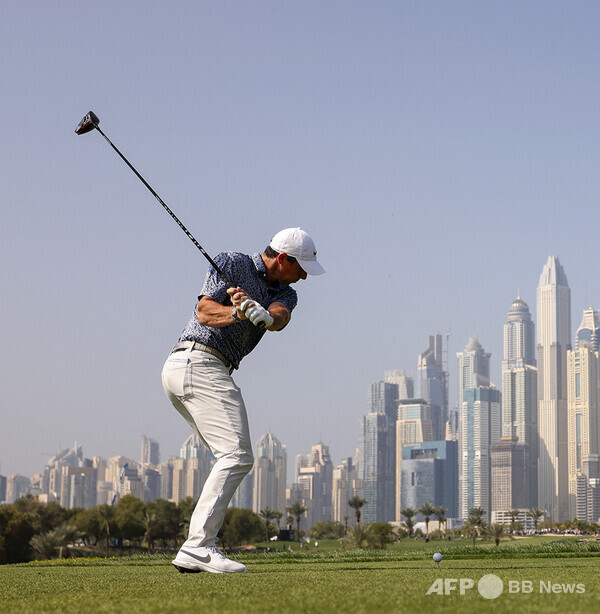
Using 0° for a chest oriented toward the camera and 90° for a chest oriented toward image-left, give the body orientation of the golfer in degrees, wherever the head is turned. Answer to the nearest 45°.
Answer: approximately 270°

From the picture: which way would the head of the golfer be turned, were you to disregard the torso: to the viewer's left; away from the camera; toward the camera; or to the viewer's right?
to the viewer's right
